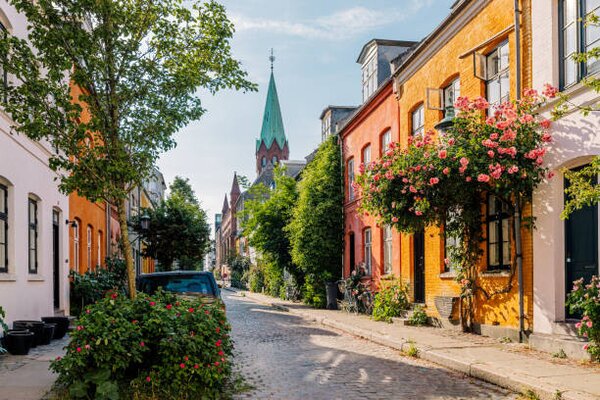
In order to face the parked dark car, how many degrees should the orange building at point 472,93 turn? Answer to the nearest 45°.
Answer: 0° — it already faces it

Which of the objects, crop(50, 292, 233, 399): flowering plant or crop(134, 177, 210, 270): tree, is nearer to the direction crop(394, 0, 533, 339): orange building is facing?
the flowering plant

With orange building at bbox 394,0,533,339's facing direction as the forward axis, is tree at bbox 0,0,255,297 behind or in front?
in front

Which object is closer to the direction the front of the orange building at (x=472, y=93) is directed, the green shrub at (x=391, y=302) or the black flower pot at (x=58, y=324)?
the black flower pot

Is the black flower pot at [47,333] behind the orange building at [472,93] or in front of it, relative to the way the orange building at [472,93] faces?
in front

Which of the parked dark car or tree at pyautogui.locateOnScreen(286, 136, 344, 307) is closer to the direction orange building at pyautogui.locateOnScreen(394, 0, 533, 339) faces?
the parked dark car

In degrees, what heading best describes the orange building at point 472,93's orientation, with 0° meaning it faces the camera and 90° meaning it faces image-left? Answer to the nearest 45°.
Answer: approximately 45°

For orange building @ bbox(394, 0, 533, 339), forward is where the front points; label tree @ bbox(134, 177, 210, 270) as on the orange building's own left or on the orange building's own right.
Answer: on the orange building's own right

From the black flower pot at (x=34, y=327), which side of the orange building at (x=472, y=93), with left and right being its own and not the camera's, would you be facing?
front
